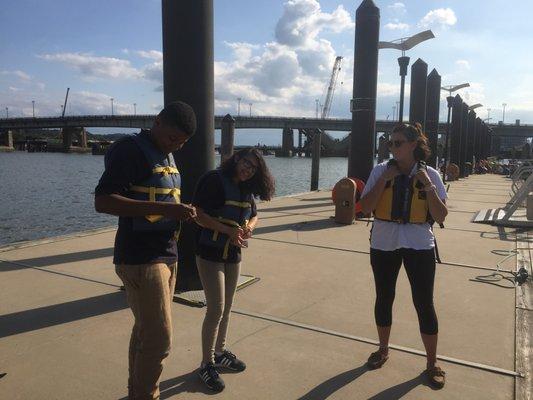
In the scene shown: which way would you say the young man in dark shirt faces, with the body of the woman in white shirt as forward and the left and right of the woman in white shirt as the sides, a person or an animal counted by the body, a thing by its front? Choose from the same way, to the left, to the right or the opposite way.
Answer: to the left

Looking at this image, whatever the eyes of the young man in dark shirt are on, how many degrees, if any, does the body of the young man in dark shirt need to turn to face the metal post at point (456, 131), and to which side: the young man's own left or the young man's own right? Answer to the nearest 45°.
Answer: approximately 90° to the young man's own left

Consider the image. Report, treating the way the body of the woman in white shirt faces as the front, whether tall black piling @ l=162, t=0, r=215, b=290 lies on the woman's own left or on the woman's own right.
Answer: on the woman's own right

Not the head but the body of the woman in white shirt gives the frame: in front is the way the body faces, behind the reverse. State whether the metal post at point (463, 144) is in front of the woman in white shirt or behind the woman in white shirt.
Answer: behind

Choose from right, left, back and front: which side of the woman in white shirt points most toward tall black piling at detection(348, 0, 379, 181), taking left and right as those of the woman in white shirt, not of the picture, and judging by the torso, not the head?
back

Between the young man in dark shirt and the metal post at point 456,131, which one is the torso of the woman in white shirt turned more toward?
the young man in dark shirt

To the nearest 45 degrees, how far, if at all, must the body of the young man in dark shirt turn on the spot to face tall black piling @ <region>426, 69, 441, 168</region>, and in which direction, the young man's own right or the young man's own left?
approximately 90° to the young man's own left

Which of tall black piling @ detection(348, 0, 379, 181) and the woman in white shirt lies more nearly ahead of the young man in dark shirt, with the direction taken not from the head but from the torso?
the woman in white shirt

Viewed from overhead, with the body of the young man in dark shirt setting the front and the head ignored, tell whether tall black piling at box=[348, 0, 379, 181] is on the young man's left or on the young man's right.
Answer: on the young man's left

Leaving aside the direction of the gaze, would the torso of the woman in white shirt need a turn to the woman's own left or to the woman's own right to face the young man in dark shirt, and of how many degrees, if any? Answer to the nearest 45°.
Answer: approximately 45° to the woman's own right

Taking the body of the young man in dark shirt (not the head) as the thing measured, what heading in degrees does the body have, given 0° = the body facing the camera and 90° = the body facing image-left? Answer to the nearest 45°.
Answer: approximately 315°
